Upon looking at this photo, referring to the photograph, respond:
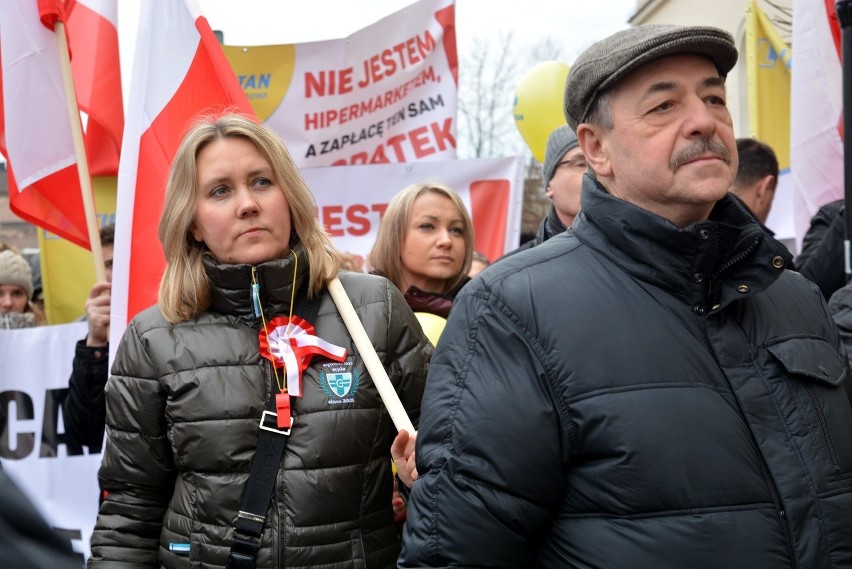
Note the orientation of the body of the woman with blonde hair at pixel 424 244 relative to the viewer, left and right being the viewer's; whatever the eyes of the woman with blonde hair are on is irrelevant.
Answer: facing the viewer and to the right of the viewer

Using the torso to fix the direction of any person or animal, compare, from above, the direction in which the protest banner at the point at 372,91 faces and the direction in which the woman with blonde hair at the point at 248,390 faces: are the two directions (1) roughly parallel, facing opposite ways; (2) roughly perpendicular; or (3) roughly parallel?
roughly parallel

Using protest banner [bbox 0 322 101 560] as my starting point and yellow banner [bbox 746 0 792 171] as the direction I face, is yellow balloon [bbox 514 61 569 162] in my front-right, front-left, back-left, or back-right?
front-left

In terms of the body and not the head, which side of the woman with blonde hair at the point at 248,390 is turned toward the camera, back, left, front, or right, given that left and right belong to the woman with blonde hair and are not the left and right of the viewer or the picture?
front

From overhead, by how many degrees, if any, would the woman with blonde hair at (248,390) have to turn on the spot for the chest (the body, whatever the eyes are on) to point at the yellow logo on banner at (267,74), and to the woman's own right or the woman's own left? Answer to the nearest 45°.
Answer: approximately 180°

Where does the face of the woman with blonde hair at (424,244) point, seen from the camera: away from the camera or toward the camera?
toward the camera

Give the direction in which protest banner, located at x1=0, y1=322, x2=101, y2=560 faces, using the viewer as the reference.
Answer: facing the viewer

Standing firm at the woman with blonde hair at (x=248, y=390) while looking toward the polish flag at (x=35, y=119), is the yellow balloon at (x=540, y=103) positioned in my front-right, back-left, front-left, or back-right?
front-right

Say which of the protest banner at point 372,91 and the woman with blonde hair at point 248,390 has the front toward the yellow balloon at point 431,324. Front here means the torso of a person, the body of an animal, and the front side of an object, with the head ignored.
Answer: the protest banner

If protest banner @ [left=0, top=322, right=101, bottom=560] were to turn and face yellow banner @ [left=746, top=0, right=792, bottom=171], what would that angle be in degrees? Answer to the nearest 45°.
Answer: approximately 90° to its left

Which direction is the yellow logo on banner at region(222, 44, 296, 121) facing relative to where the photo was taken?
toward the camera

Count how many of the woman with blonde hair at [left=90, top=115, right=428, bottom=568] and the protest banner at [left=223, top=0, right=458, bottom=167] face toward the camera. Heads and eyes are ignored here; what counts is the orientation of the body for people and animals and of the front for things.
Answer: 2

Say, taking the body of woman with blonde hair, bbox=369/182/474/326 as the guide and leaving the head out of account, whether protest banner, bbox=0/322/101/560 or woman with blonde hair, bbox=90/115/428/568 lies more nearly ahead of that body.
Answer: the woman with blonde hair

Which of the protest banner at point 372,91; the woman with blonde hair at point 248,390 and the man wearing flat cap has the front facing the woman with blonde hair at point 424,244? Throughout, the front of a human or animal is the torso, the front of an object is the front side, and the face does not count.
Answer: the protest banner

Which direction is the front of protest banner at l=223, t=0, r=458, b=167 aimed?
toward the camera
